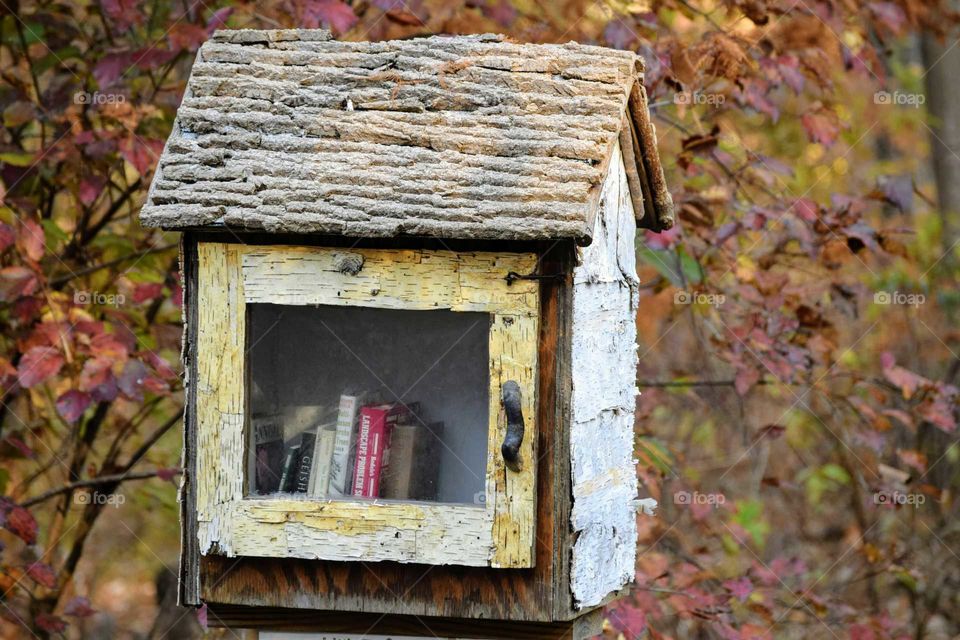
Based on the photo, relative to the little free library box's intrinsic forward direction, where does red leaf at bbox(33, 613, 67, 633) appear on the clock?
The red leaf is roughly at 5 o'clock from the little free library box.

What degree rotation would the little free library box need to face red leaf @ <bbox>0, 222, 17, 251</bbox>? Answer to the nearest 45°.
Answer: approximately 135° to its right

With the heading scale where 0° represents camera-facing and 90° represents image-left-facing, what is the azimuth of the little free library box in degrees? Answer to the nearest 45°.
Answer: approximately 0°

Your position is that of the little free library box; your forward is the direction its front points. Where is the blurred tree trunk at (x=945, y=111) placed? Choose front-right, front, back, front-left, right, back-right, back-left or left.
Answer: back-left

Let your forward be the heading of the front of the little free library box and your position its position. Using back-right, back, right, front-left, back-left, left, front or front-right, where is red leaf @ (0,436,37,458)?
back-right
